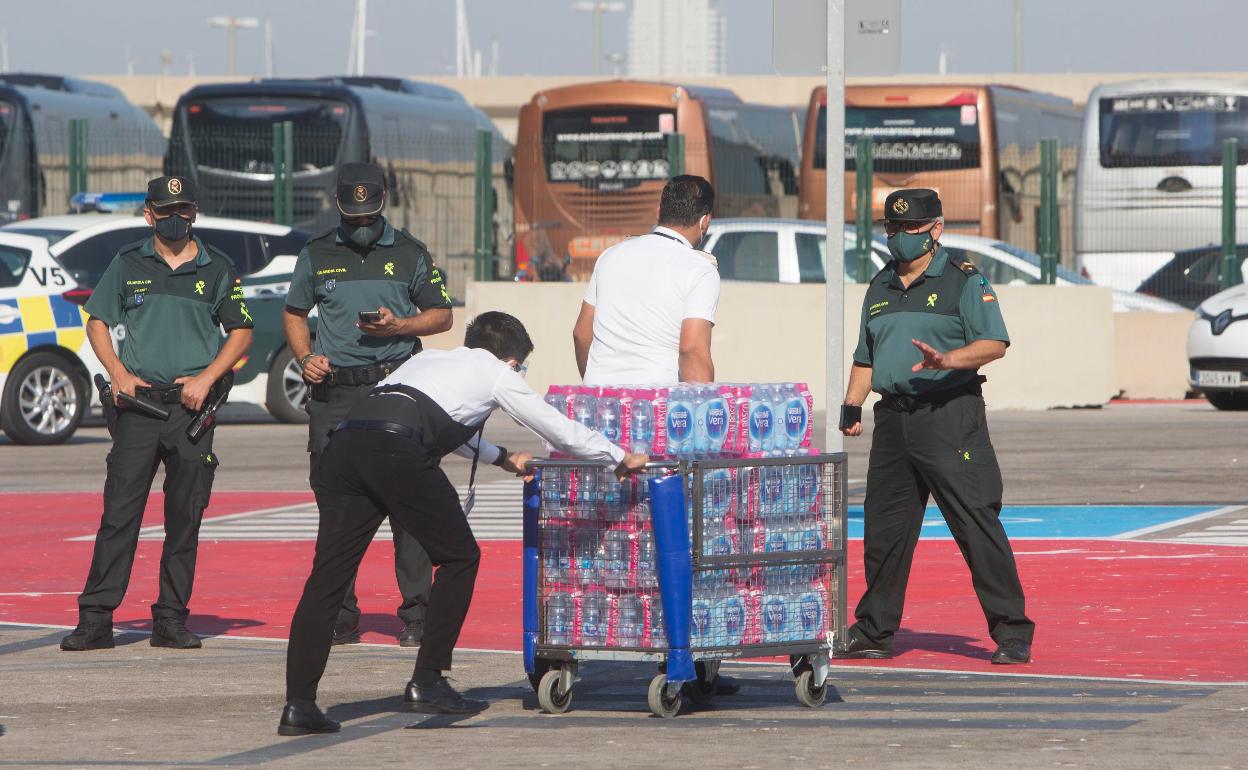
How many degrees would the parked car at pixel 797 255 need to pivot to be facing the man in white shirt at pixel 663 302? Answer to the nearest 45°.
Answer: approximately 90° to its right

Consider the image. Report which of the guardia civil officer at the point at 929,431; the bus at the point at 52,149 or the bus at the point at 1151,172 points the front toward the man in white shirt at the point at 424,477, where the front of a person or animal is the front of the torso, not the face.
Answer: the guardia civil officer

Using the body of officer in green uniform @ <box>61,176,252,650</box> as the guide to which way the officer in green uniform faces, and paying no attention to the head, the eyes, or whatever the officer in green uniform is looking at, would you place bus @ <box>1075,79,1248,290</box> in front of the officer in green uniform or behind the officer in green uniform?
behind

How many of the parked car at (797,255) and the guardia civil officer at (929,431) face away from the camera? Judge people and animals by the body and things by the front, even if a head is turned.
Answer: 0

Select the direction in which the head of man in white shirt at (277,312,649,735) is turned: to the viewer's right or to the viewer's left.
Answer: to the viewer's right

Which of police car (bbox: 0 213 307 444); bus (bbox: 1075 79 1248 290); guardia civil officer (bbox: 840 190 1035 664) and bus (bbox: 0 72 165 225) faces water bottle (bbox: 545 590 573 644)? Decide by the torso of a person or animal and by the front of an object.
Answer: the guardia civil officer

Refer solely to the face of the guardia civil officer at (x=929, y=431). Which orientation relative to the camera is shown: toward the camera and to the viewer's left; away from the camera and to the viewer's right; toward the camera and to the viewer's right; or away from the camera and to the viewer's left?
toward the camera and to the viewer's left

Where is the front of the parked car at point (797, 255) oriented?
to the viewer's right

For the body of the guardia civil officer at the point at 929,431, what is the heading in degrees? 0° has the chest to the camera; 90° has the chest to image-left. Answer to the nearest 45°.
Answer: approximately 45°
